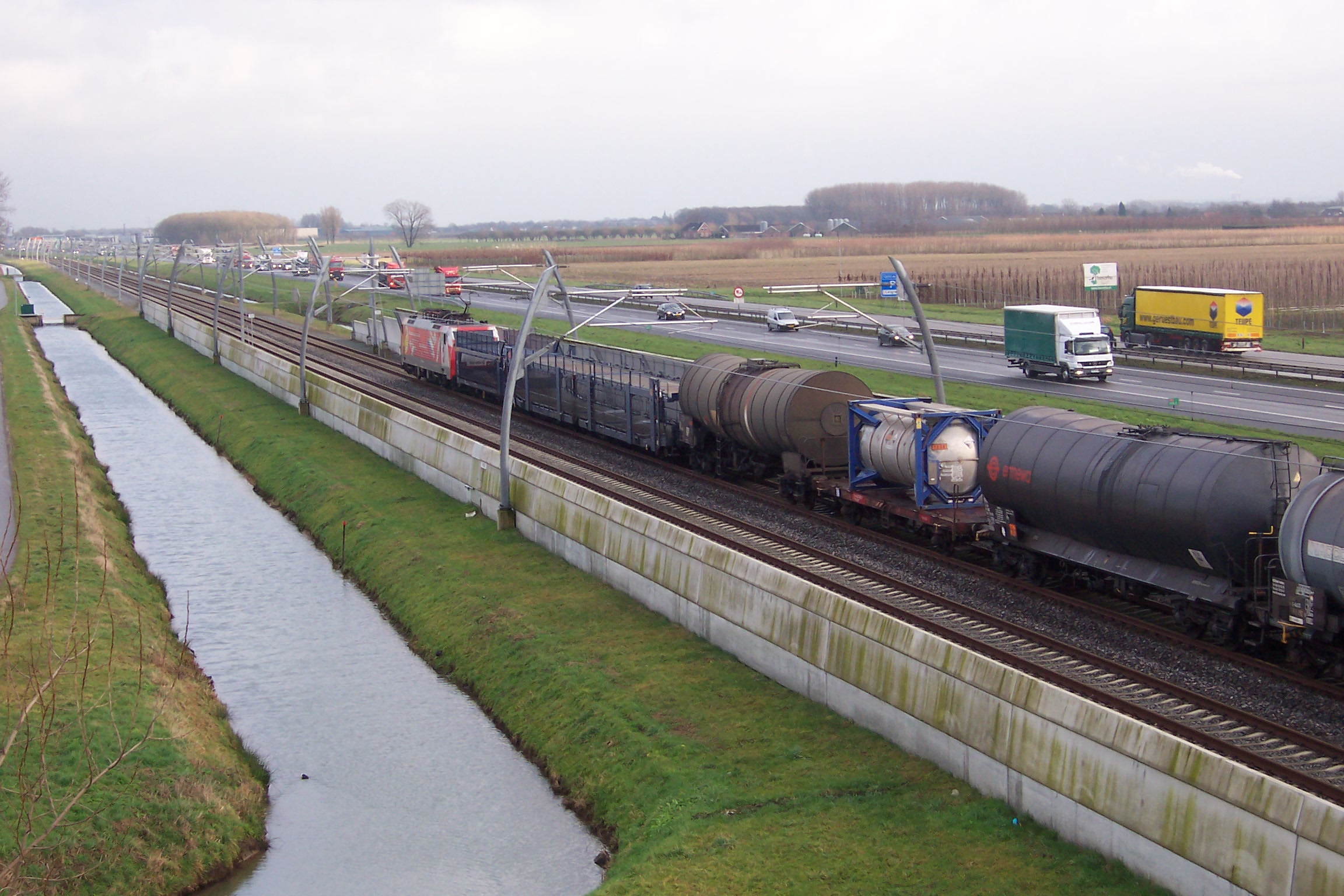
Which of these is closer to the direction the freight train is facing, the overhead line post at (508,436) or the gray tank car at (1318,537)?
the overhead line post

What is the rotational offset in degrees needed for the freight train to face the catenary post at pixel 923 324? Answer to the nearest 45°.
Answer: approximately 45° to its right

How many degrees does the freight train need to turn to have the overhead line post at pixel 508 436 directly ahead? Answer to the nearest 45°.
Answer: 0° — it already faces it

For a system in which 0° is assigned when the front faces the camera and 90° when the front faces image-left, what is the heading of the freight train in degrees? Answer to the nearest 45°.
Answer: approximately 135°
